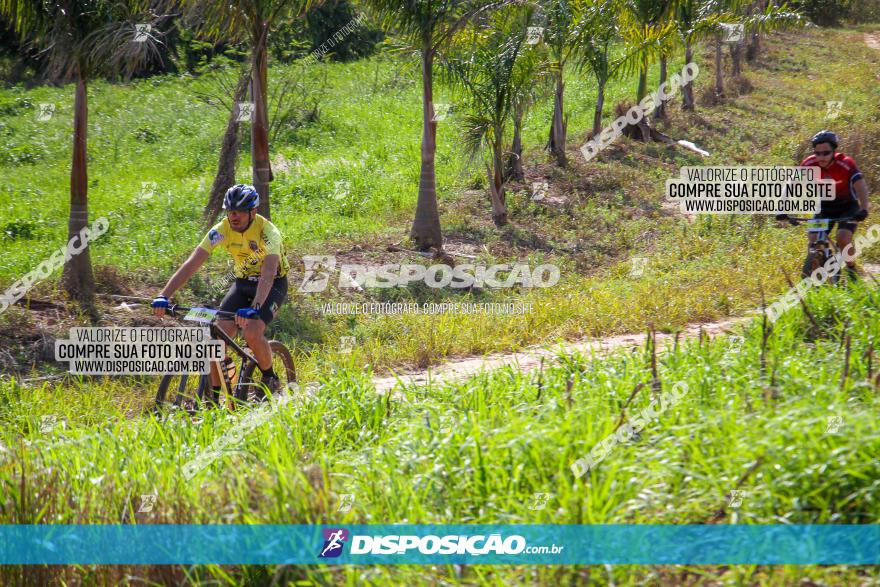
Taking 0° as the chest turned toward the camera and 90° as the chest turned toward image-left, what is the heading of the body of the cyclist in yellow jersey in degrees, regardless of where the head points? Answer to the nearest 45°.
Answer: approximately 45°

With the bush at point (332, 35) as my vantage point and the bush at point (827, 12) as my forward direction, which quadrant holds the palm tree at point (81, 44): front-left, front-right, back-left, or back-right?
back-right

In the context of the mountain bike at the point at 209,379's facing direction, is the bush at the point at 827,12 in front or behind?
behind

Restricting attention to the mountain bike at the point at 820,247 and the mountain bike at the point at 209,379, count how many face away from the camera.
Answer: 0

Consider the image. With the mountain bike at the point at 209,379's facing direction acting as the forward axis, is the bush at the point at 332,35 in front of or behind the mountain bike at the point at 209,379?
behind

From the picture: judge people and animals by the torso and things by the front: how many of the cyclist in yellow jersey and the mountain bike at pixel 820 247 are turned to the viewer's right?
0
